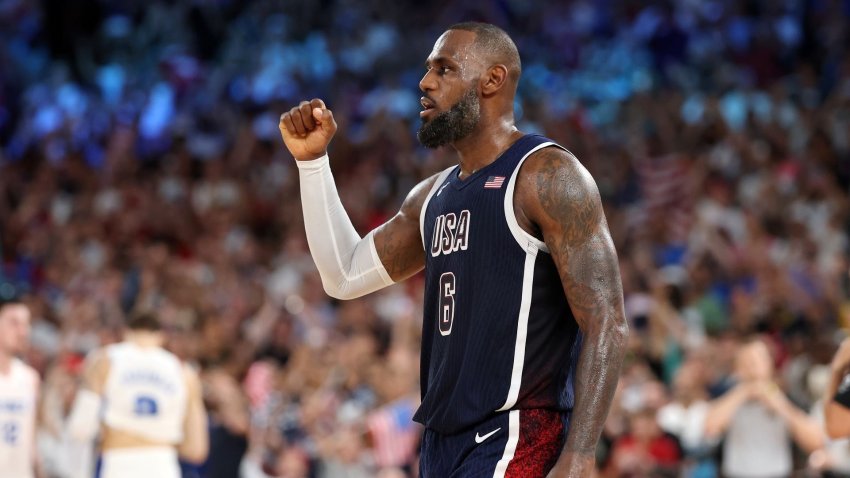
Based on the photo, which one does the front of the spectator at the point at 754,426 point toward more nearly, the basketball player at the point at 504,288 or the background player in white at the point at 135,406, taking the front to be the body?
the basketball player

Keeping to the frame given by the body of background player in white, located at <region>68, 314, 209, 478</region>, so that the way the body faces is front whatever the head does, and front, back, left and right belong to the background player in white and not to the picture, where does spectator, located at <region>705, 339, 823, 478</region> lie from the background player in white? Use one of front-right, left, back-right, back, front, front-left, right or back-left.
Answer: right

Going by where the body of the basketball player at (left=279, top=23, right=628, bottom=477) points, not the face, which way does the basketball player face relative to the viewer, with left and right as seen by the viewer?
facing the viewer and to the left of the viewer

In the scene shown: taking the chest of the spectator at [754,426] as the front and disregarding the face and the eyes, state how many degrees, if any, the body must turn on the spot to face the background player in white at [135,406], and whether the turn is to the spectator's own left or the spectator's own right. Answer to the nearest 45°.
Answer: approximately 45° to the spectator's own right

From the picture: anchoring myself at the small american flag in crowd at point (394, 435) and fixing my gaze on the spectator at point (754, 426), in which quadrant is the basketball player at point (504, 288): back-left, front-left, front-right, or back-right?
front-right

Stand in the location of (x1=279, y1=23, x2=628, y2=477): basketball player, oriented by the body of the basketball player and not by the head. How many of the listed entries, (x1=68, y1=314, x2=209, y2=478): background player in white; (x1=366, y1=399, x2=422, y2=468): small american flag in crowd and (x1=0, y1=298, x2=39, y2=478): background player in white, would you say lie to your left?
0

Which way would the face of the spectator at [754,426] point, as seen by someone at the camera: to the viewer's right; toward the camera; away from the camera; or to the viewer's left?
toward the camera

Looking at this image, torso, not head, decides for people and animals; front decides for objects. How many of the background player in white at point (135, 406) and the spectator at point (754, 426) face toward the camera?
1

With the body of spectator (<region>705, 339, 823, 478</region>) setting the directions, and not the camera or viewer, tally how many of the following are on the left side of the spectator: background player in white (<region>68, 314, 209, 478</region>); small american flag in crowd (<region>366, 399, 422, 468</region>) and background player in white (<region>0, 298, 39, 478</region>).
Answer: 0

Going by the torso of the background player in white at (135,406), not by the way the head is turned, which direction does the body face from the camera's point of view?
away from the camera

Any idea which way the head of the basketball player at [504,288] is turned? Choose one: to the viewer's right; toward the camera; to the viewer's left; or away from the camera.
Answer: to the viewer's left

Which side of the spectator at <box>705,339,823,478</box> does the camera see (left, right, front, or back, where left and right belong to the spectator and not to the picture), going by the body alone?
front

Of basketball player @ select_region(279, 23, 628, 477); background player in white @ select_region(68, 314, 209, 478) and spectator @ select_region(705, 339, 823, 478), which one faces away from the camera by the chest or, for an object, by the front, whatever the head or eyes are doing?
the background player in white

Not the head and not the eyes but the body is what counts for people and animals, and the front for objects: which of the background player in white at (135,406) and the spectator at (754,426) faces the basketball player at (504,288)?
the spectator

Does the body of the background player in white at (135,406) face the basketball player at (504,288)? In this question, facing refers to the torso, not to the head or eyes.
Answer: no
